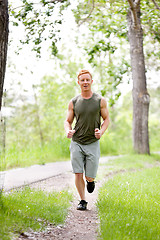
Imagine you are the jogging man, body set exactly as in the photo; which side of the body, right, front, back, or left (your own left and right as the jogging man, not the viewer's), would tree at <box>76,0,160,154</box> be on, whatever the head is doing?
back

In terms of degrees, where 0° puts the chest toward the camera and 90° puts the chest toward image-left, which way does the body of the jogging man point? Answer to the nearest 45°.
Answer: approximately 0°
